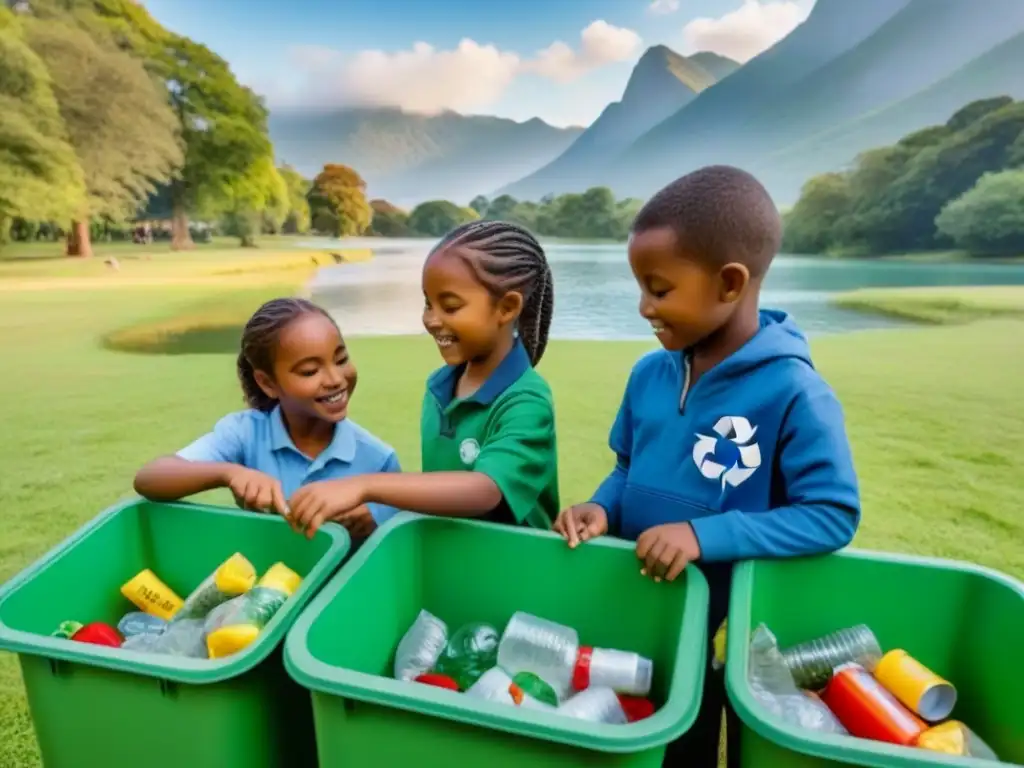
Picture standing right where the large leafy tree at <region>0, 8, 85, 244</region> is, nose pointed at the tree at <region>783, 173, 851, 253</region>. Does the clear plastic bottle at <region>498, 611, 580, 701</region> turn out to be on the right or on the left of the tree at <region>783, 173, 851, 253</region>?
right

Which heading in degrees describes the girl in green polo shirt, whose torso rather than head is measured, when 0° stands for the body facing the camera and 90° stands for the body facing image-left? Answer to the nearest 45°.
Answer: approximately 45°

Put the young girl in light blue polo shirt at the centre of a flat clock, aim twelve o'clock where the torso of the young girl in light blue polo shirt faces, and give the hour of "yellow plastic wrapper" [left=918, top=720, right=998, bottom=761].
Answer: The yellow plastic wrapper is roughly at 11 o'clock from the young girl in light blue polo shirt.

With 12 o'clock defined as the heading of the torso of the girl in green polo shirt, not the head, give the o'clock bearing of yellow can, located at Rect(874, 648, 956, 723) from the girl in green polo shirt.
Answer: The yellow can is roughly at 9 o'clock from the girl in green polo shirt.

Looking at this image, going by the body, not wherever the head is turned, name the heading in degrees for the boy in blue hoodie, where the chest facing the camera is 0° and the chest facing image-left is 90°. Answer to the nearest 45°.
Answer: approximately 45°

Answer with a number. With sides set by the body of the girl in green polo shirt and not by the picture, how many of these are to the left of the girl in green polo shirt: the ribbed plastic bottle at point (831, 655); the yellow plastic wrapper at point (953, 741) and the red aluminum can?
3

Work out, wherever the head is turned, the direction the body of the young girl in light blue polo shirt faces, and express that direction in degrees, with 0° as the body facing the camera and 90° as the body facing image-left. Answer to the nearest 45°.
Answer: approximately 0°

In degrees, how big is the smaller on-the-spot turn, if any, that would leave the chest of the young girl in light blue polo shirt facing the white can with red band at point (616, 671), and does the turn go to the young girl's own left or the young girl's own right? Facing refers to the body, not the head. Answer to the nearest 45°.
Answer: approximately 45° to the young girl's own left

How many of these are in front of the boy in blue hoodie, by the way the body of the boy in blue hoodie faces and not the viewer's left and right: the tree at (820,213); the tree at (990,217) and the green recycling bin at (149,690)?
1
